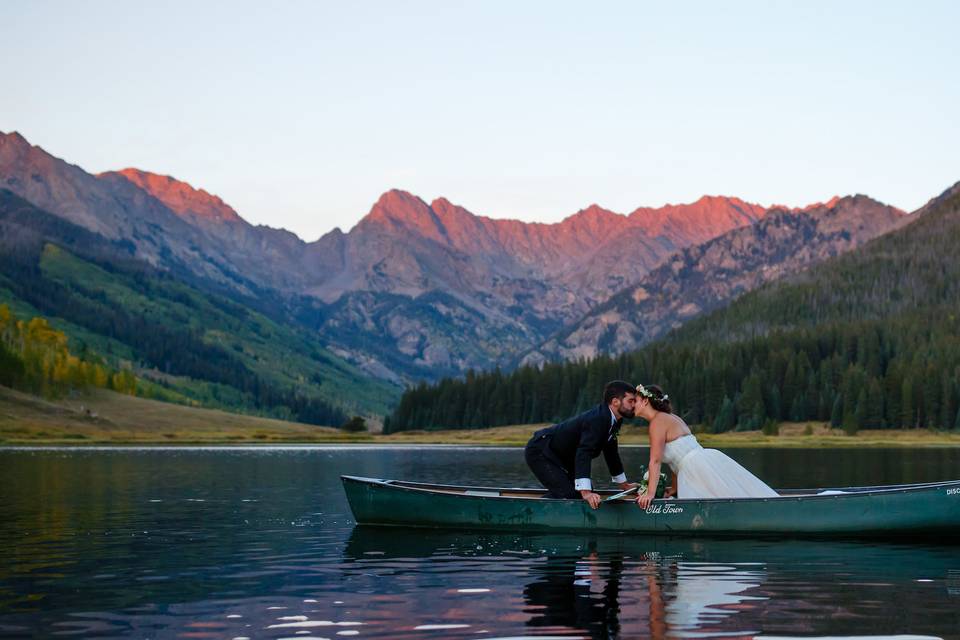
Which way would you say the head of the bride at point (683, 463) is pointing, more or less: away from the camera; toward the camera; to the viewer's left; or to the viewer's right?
to the viewer's left

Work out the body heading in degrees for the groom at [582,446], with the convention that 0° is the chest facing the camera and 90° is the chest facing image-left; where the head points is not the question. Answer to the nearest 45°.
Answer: approximately 270°

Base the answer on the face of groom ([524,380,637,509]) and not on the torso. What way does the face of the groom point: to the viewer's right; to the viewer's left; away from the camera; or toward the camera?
to the viewer's right
